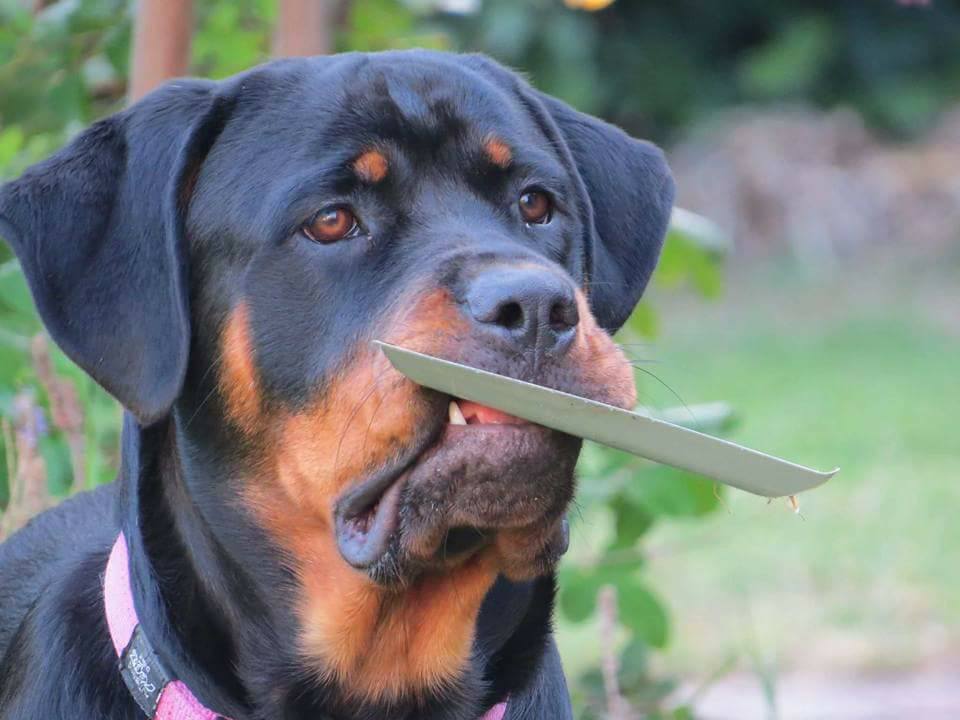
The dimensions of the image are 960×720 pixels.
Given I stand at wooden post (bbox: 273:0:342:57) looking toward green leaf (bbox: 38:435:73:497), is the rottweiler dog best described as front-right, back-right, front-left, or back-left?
front-left

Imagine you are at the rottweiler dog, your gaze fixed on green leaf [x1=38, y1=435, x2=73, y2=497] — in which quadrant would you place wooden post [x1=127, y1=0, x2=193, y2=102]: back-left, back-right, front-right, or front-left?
front-right

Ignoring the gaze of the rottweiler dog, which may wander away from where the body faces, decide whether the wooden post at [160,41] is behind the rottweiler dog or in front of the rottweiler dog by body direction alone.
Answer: behind

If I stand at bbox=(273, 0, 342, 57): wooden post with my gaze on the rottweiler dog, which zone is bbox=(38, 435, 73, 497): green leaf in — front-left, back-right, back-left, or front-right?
front-right

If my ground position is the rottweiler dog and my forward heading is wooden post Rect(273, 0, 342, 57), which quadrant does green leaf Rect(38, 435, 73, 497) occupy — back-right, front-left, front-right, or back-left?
front-left

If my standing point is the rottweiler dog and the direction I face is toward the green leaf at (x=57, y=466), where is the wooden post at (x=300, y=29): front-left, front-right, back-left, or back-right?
front-right
